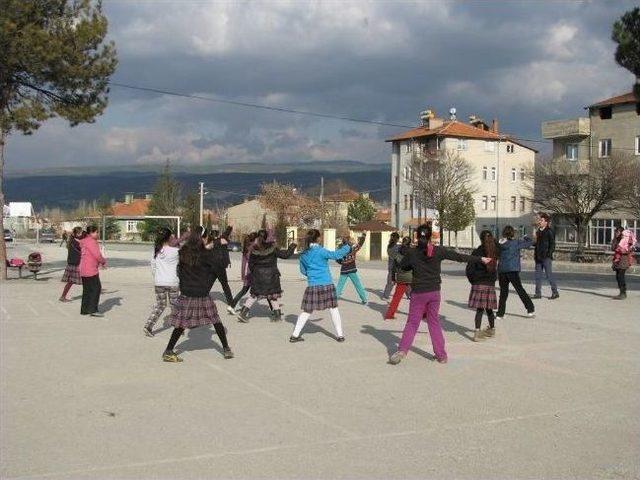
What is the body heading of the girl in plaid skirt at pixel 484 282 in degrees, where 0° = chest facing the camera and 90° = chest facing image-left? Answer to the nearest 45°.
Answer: approximately 135°

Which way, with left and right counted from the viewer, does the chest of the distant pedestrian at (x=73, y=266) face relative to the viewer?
facing to the right of the viewer

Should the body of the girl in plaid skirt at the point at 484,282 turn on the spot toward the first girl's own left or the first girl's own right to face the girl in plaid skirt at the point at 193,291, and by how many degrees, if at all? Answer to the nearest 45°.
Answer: approximately 90° to the first girl's own left

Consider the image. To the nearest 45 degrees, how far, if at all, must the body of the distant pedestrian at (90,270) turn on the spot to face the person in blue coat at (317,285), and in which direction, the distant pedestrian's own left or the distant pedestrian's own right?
approximately 45° to the distant pedestrian's own right

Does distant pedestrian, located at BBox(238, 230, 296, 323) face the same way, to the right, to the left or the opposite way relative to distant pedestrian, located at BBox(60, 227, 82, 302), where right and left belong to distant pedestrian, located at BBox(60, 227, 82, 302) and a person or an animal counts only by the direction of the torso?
to the left

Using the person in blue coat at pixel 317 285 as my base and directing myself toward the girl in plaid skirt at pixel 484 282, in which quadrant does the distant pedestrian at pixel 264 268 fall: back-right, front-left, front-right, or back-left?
back-left

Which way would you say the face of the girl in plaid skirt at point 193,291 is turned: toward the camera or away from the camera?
away from the camera

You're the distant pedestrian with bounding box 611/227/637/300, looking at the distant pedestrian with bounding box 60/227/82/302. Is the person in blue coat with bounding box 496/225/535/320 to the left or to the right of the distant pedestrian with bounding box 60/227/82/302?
left

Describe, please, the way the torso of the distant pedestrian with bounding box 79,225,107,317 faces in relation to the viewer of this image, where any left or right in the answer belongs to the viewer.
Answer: facing to the right of the viewer

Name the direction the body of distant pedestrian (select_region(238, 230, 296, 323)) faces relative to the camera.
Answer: away from the camera

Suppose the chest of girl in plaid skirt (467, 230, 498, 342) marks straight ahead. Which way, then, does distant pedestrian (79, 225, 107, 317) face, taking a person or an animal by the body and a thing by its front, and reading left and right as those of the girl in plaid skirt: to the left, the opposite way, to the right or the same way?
to the right

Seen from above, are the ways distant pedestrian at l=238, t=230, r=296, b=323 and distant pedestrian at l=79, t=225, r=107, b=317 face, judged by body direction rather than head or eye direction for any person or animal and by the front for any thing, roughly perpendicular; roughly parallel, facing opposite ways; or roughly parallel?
roughly perpendicular
